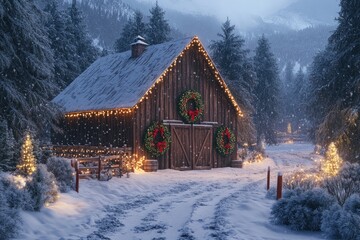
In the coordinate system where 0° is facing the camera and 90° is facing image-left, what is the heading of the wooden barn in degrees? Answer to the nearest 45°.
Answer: approximately 315°

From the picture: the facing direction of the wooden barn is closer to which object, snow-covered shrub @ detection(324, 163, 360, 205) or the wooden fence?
the snow-covered shrub

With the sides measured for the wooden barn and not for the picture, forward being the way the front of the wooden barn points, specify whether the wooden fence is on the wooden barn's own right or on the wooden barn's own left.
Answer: on the wooden barn's own right

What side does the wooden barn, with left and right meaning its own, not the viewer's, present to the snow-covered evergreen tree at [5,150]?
right

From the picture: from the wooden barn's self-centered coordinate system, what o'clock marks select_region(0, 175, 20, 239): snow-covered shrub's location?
The snow-covered shrub is roughly at 2 o'clock from the wooden barn.

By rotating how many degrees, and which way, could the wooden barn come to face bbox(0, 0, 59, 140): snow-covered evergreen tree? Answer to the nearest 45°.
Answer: approximately 90° to its right

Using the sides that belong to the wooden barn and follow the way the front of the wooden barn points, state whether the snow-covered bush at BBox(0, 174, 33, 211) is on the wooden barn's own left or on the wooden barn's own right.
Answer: on the wooden barn's own right

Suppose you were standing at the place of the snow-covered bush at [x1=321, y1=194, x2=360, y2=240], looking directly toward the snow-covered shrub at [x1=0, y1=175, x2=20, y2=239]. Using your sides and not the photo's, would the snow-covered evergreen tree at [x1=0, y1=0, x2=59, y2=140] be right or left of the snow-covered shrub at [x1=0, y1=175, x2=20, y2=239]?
right

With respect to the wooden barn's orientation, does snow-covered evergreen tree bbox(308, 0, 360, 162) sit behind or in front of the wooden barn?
in front

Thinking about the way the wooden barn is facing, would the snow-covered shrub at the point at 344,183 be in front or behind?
in front

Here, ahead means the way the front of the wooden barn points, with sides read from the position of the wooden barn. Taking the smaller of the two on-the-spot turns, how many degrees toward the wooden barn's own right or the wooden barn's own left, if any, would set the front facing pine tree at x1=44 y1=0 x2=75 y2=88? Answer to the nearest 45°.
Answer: approximately 180°

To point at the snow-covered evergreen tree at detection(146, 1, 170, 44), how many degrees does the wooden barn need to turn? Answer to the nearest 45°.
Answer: approximately 135° to its left

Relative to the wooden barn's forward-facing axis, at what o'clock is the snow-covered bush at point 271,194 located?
The snow-covered bush is roughly at 1 o'clock from the wooden barn.

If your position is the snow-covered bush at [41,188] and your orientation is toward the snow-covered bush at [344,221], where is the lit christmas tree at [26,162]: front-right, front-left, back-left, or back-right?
back-left
